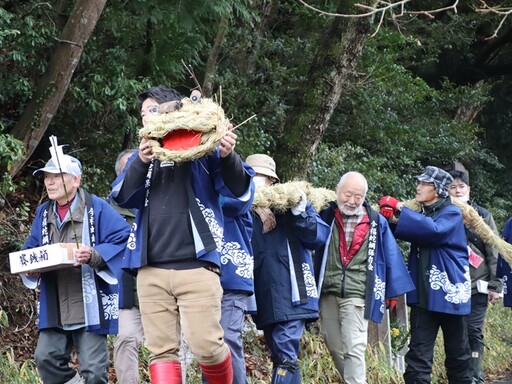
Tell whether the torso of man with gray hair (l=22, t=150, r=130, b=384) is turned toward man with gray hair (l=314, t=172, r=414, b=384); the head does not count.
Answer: no

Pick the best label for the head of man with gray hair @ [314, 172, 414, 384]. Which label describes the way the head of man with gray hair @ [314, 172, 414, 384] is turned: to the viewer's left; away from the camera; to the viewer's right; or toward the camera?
toward the camera
